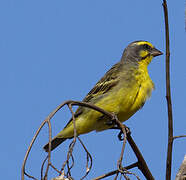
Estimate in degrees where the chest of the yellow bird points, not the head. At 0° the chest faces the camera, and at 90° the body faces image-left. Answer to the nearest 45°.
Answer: approximately 270°
